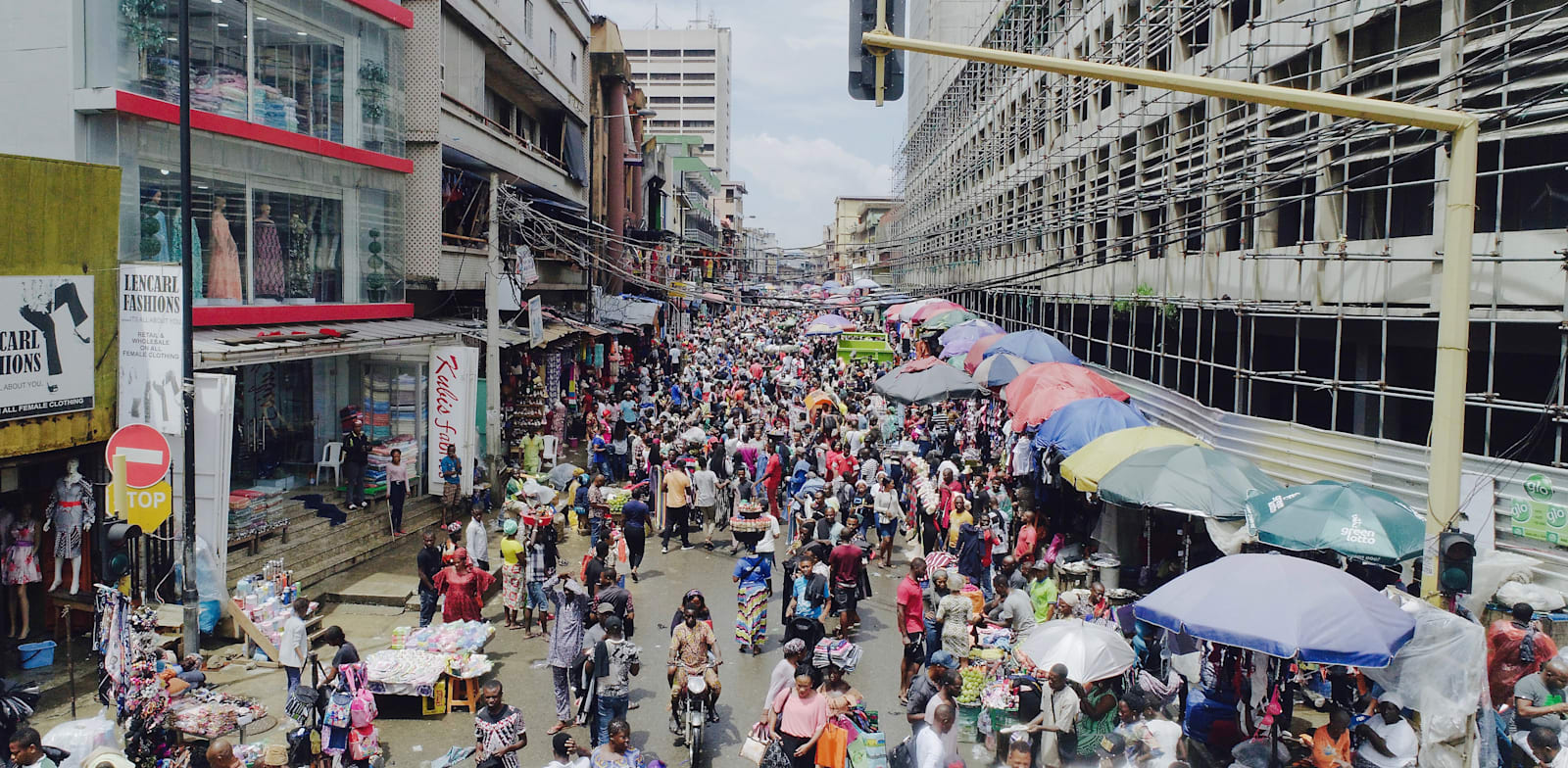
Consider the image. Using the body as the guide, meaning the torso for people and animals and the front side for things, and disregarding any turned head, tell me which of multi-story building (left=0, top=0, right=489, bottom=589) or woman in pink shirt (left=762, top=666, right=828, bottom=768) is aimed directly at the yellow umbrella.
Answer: the multi-story building

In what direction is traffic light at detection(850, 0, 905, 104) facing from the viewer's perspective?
away from the camera

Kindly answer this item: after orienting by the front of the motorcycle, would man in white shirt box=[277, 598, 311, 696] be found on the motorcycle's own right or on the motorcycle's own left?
on the motorcycle's own right

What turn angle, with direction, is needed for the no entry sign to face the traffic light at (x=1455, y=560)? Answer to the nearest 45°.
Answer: approximately 45° to its left

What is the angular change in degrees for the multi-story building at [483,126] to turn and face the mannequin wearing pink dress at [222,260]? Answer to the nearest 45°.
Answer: approximately 45° to its right

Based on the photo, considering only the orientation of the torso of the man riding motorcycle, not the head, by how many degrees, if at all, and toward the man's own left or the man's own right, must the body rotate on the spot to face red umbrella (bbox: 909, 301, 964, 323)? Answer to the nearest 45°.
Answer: approximately 180°

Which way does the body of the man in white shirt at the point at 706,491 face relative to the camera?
away from the camera

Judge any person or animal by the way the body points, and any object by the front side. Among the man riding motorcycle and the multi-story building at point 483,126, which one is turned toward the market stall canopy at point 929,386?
the multi-story building

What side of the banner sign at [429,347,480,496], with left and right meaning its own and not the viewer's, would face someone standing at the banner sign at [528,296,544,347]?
back

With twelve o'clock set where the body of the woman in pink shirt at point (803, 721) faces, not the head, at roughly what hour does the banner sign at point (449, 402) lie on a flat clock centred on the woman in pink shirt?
The banner sign is roughly at 5 o'clock from the woman in pink shirt.

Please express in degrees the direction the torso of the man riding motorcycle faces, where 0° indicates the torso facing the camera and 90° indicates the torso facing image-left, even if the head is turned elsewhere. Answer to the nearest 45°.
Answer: approximately 0°
